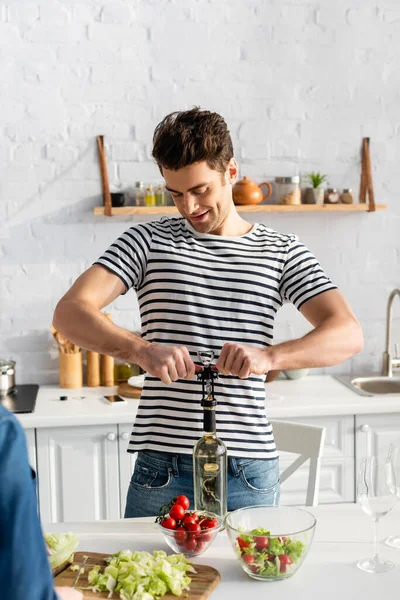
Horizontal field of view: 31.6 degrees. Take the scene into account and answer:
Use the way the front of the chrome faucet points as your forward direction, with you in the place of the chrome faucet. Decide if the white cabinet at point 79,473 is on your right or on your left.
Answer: on your right

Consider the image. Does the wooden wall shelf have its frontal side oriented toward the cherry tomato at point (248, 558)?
yes

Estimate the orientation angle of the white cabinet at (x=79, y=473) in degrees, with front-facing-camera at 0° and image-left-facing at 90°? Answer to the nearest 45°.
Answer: approximately 0°

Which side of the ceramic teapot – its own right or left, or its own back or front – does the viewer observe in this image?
left

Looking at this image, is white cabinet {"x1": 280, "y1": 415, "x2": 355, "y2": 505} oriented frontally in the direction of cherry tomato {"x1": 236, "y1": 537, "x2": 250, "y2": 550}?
yes

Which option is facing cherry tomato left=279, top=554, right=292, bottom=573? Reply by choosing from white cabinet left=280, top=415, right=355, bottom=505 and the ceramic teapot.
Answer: the white cabinet

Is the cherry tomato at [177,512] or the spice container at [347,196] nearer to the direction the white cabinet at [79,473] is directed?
the cherry tomato

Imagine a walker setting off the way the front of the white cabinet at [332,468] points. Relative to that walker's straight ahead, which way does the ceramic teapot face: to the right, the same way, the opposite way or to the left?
to the right
